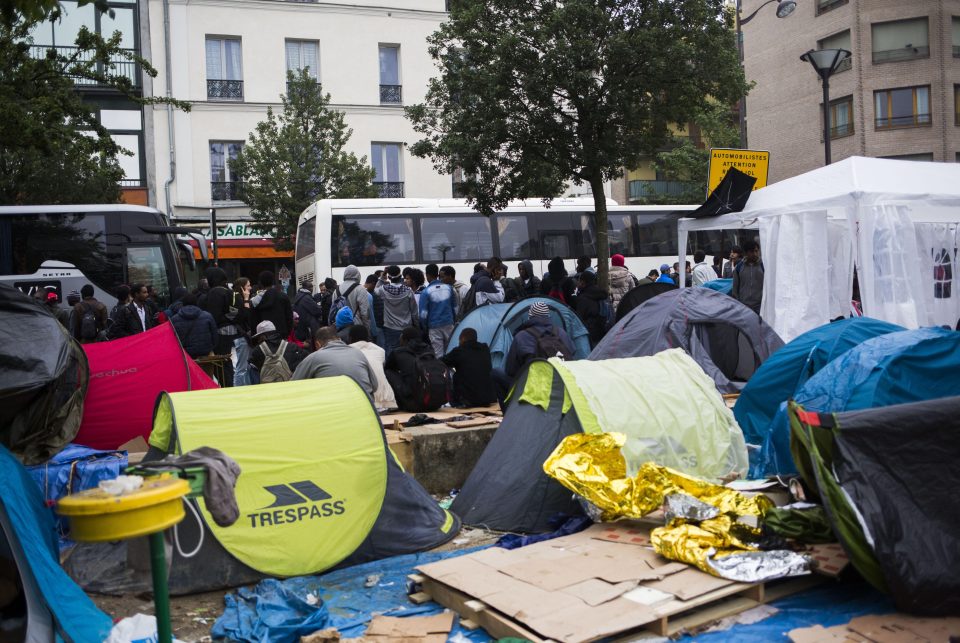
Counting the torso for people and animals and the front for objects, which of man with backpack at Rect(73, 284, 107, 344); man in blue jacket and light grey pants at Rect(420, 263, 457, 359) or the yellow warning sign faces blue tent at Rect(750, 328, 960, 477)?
the yellow warning sign

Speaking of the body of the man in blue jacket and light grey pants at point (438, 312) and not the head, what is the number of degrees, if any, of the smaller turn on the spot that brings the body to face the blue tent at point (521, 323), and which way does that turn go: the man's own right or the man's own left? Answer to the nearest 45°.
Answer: approximately 135° to the man's own right

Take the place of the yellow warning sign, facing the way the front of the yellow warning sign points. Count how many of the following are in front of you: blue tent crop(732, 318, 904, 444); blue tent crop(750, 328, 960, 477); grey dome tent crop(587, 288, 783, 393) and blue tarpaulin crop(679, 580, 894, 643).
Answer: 4

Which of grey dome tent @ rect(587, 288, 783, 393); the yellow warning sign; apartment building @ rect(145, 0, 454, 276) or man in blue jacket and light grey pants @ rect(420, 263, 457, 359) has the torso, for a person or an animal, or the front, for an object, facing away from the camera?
the man in blue jacket and light grey pants

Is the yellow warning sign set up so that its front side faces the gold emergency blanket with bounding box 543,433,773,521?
yes

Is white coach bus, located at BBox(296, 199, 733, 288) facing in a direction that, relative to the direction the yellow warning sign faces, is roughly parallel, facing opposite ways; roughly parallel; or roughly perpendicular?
roughly perpendicular

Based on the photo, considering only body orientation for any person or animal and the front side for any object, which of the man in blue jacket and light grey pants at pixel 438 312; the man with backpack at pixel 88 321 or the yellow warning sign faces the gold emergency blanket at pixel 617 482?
the yellow warning sign

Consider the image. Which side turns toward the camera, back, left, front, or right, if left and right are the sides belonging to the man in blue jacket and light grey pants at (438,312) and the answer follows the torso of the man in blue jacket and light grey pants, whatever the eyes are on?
back

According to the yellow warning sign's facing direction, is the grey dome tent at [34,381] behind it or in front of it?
in front

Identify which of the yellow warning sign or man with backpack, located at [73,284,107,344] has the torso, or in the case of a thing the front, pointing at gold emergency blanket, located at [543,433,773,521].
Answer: the yellow warning sign

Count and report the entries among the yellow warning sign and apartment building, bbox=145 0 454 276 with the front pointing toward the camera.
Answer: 2

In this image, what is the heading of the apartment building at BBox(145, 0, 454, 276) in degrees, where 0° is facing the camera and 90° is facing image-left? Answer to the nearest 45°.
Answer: approximately 0°

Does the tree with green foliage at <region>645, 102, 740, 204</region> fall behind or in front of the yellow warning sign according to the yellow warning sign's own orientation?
behind
